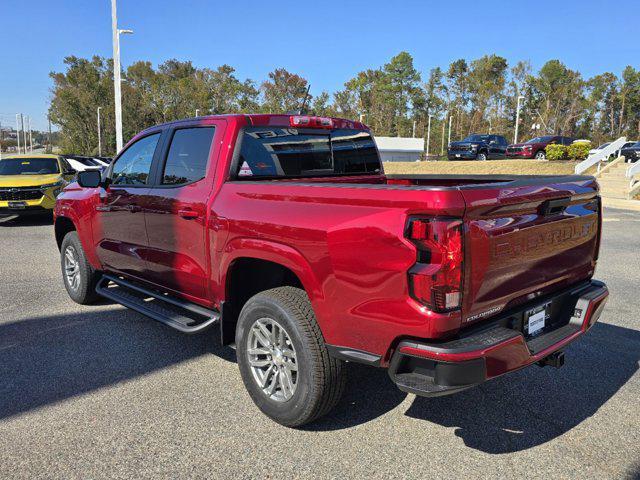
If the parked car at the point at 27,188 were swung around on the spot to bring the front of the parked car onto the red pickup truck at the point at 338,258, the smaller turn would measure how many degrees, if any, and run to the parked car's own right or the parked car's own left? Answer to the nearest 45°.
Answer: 0° — it already faces it

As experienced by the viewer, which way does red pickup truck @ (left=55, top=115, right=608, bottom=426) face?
facing away from the viewer and to the left of the viewer

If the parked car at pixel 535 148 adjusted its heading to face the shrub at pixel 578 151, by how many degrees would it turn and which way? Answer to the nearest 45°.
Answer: approximately 135° to its left

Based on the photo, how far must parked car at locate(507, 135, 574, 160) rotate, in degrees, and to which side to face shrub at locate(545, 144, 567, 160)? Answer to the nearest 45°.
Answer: approximately 90° to its left

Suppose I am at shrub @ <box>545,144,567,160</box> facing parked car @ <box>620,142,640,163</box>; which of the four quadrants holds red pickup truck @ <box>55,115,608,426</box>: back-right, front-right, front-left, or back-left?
back-right

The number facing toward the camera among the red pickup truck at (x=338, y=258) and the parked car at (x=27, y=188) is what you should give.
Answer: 1

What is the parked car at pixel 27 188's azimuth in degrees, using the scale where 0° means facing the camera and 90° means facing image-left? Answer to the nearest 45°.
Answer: approximately 0°

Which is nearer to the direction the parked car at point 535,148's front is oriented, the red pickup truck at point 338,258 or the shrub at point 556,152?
the red pickup truck

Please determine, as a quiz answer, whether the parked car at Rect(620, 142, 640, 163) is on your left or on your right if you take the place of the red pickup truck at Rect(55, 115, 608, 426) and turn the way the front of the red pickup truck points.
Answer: on your right

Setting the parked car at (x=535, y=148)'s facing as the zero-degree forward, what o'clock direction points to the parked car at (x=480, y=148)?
the parked car at (x=480, y=148) is roughly at 1 o'clock from the parked car at (x=535, y=148).

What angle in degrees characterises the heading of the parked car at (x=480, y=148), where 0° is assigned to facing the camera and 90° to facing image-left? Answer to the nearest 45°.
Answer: approximately 45°

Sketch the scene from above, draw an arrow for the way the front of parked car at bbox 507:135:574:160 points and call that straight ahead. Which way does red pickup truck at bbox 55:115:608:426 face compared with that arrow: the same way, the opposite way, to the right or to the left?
to the right
